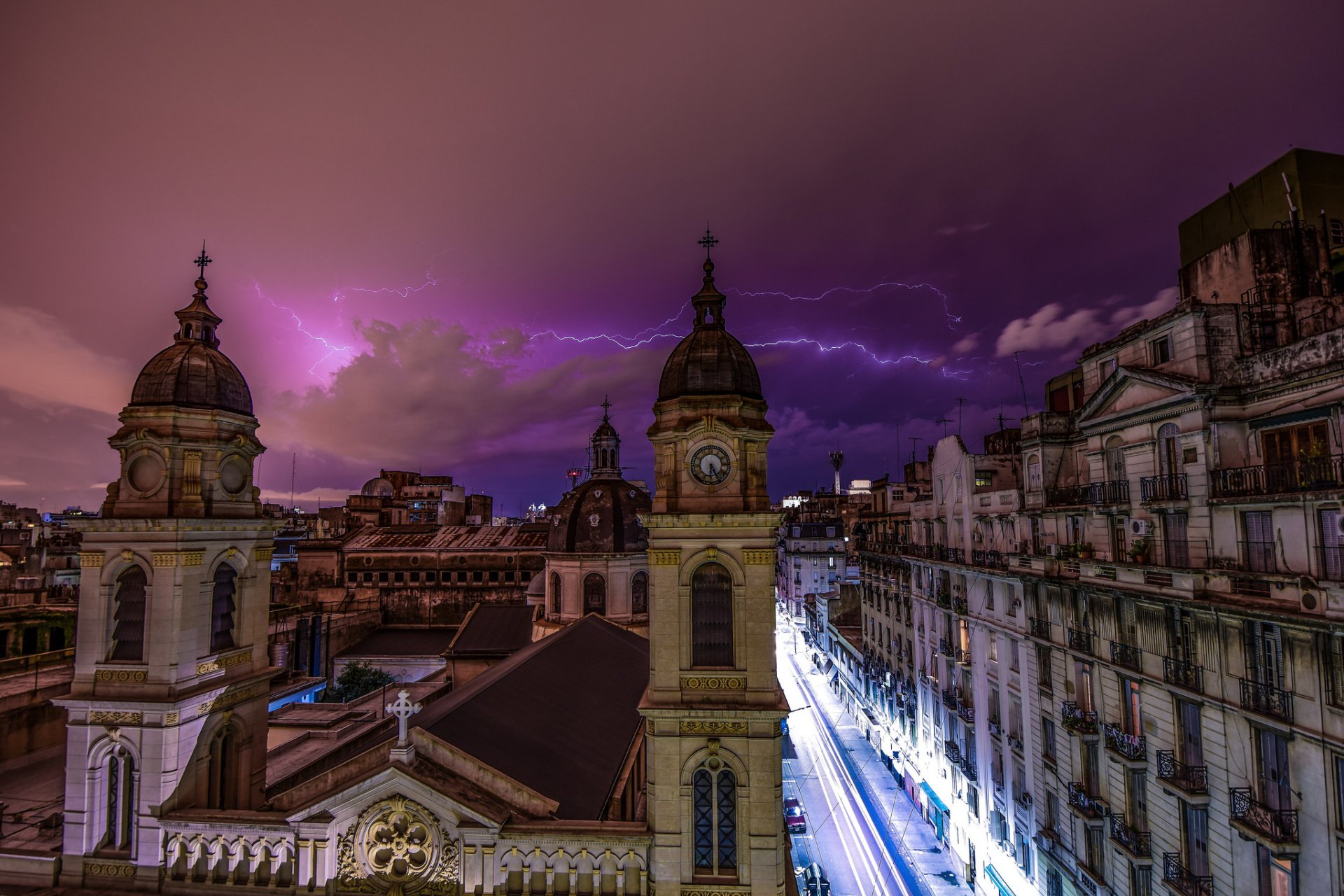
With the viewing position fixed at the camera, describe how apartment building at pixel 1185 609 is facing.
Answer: facing the viewer and to the left of the viewer
